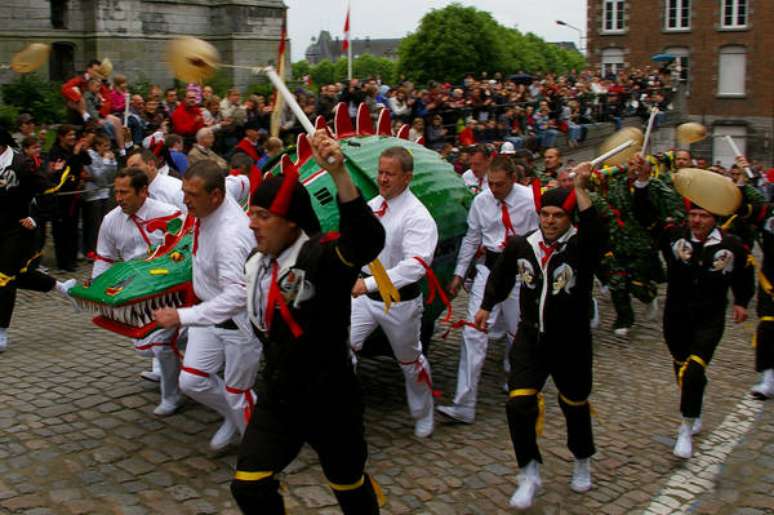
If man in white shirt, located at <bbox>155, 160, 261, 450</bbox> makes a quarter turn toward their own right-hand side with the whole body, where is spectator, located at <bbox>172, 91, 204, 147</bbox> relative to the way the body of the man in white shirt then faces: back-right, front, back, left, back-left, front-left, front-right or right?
front

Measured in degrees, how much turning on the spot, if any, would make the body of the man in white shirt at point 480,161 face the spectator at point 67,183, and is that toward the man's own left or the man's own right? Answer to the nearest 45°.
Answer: approximately 90° to the man's own right

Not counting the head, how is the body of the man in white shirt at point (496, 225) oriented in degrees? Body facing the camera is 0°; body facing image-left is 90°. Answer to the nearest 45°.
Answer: approximately 45°

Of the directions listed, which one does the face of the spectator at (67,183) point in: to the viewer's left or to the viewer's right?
to the viewer's right

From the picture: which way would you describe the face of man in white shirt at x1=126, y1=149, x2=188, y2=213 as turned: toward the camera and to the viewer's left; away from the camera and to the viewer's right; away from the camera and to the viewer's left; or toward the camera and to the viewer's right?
toward the camera and to the viewer's left

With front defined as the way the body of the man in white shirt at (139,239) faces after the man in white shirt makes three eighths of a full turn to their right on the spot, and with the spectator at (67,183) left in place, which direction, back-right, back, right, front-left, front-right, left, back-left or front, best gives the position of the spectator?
front

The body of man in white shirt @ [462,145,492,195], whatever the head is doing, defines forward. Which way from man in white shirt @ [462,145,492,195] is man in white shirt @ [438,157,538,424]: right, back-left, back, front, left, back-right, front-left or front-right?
front-left

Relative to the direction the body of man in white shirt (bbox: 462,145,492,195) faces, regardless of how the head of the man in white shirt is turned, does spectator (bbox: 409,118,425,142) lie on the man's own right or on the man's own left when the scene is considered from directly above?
on the man's own right

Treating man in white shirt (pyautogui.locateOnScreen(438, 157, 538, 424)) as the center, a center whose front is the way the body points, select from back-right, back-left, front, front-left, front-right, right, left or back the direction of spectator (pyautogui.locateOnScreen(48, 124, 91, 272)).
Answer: right

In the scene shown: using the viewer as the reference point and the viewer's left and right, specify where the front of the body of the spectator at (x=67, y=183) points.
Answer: facing the viewer and to the right of the viewer

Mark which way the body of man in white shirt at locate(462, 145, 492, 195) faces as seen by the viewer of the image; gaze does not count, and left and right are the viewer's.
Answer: facing the viewer and to the left of the viewer

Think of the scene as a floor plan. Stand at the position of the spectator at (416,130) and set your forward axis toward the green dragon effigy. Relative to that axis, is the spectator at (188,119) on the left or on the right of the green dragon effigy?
right

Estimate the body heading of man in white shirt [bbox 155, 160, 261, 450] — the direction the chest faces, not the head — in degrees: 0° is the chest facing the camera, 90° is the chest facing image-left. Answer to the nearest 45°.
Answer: approximately 90°

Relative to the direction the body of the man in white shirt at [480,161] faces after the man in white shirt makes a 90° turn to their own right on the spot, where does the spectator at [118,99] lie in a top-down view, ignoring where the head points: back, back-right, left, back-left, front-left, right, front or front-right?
front

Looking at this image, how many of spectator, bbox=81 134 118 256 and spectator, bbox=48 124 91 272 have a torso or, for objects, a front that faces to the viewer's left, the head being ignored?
0

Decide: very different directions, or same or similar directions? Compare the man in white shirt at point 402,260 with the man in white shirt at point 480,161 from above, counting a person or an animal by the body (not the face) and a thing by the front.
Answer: same or similar directions

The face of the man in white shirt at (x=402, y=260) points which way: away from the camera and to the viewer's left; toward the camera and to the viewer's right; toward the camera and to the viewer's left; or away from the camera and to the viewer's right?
toward the camera and to the viewer's left

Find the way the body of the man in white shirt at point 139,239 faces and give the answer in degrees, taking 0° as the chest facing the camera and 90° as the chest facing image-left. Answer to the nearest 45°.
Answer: approximately 45°

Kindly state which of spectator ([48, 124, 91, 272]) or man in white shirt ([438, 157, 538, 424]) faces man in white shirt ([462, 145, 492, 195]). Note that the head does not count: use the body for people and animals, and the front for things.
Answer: the spectator

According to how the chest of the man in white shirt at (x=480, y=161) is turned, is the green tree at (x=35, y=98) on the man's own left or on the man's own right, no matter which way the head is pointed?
on the man's own right

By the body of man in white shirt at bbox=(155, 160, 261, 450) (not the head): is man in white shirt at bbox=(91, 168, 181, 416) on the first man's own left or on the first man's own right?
on the first man's own right
